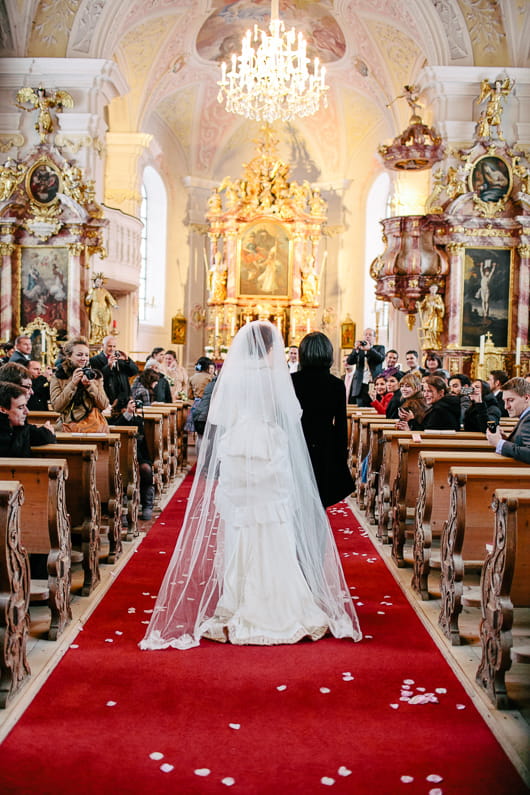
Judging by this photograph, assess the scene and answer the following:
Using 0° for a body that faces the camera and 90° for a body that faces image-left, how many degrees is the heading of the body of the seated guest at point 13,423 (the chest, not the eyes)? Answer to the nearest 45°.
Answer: approximately 270°

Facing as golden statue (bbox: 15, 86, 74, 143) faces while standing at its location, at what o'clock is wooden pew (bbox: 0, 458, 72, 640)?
The wooden pew is roughly at 12 o'clock from the golden statue.

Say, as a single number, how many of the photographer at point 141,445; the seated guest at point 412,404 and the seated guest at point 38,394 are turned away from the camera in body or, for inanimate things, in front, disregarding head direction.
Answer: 0

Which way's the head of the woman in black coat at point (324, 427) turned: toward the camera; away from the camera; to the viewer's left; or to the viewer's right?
away from the camera

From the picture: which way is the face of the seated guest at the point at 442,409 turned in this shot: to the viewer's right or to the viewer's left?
to the viewer's left

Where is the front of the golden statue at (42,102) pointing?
toward the camera

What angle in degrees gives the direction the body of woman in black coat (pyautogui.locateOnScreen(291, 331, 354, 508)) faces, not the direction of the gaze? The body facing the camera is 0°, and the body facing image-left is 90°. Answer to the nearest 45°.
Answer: approximately 180°

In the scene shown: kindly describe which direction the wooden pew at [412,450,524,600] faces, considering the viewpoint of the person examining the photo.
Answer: facing away from the viewer

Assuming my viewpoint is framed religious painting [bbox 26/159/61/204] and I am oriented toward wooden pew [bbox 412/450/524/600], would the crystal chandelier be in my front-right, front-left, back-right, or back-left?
front-left

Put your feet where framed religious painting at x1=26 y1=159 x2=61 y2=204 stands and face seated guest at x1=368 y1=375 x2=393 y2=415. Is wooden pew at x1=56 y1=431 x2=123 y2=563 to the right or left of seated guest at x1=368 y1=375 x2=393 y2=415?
right

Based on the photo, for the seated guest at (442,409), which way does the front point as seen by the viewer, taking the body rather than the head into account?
to the viewer's left

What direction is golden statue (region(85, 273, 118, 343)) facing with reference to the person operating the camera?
facing the viewer

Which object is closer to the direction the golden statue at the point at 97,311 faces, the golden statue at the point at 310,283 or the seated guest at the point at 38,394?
the seated guest

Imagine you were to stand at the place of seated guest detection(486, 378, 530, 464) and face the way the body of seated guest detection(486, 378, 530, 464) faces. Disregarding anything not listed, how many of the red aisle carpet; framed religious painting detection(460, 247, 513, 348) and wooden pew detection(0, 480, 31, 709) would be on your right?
1

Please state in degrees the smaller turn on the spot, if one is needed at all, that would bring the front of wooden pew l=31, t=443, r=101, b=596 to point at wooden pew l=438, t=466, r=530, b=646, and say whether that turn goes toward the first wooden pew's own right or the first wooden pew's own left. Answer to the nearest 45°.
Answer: approximately 135° to the first wooden pew's own right

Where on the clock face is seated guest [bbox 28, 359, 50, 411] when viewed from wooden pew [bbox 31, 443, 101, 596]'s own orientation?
The seated guest is roughly at 12 o'clock from the wooden pew.

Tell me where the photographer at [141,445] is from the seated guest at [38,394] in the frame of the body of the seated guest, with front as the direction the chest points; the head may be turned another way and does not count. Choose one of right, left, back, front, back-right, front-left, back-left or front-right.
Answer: front

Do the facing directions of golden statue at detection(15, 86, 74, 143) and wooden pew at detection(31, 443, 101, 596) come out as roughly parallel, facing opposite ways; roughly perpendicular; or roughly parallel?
roughly parallel, facing opposite ways
